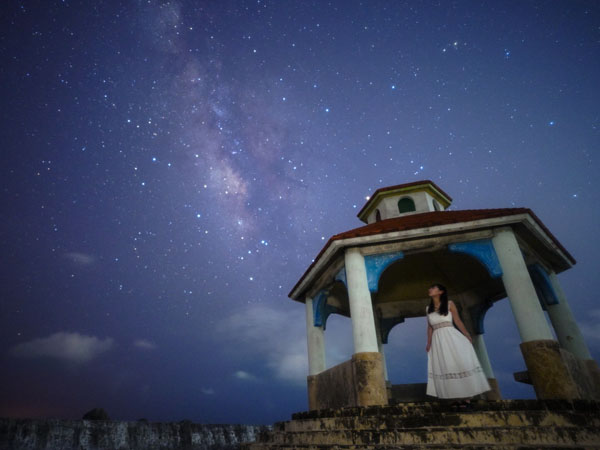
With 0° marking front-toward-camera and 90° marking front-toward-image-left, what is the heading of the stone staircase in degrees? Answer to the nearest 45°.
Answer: approximately 0°

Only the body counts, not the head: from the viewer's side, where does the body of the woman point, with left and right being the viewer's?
facing the viewer and to the left of the viewer

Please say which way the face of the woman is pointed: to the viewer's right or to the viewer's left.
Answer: to the viewer's left

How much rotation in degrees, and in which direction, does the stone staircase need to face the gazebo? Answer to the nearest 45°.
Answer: approximately 180°

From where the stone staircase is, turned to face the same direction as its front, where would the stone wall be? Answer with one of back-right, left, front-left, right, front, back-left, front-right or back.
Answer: right

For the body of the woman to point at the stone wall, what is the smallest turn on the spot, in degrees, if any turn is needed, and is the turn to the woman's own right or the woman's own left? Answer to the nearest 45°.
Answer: approximately 45° to the woman's own right
